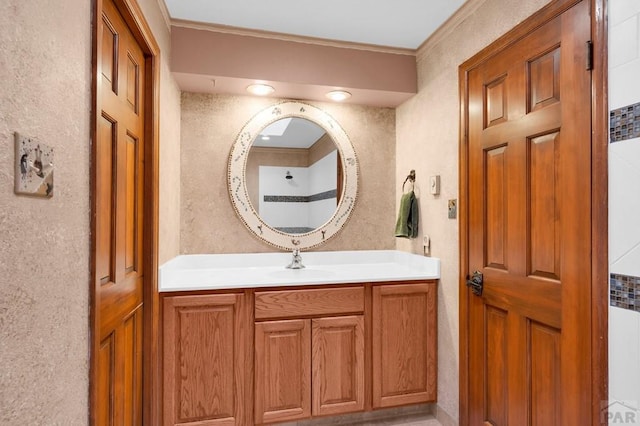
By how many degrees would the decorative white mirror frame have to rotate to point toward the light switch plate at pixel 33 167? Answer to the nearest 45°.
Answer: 0° — it already faces it

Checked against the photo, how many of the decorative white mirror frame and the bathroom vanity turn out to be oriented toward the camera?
2

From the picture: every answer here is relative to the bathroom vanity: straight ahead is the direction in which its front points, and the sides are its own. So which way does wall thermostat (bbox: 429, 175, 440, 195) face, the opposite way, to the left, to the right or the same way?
to the right

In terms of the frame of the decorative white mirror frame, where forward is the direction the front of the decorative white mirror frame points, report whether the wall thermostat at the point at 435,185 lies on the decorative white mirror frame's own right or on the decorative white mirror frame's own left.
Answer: on the decorative white mirror frame's own left

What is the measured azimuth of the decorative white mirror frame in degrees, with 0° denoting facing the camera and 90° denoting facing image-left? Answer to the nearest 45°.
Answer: approximately 0°

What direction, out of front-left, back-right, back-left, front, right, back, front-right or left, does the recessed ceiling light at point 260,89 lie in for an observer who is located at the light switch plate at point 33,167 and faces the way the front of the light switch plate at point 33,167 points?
left

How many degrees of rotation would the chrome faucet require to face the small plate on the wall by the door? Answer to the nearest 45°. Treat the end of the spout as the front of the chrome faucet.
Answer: approximately 45° to its left

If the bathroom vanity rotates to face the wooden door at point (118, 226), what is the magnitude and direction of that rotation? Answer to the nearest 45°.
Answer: approximately 45° to its right

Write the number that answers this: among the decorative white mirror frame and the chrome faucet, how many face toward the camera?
2

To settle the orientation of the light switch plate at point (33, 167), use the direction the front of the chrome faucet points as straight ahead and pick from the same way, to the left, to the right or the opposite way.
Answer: to the left

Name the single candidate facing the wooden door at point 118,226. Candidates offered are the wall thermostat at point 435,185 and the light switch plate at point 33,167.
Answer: the wall thermostat at point 435,185

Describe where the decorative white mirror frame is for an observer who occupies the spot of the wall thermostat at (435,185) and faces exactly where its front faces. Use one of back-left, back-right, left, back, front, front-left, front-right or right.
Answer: front-right

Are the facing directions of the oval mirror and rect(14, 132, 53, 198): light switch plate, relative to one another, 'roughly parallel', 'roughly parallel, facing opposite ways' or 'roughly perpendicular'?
roughly perpendicular

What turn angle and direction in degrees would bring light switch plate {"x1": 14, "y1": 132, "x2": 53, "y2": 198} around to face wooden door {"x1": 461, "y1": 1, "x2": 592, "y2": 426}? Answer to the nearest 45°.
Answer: approximately 45° to its left
